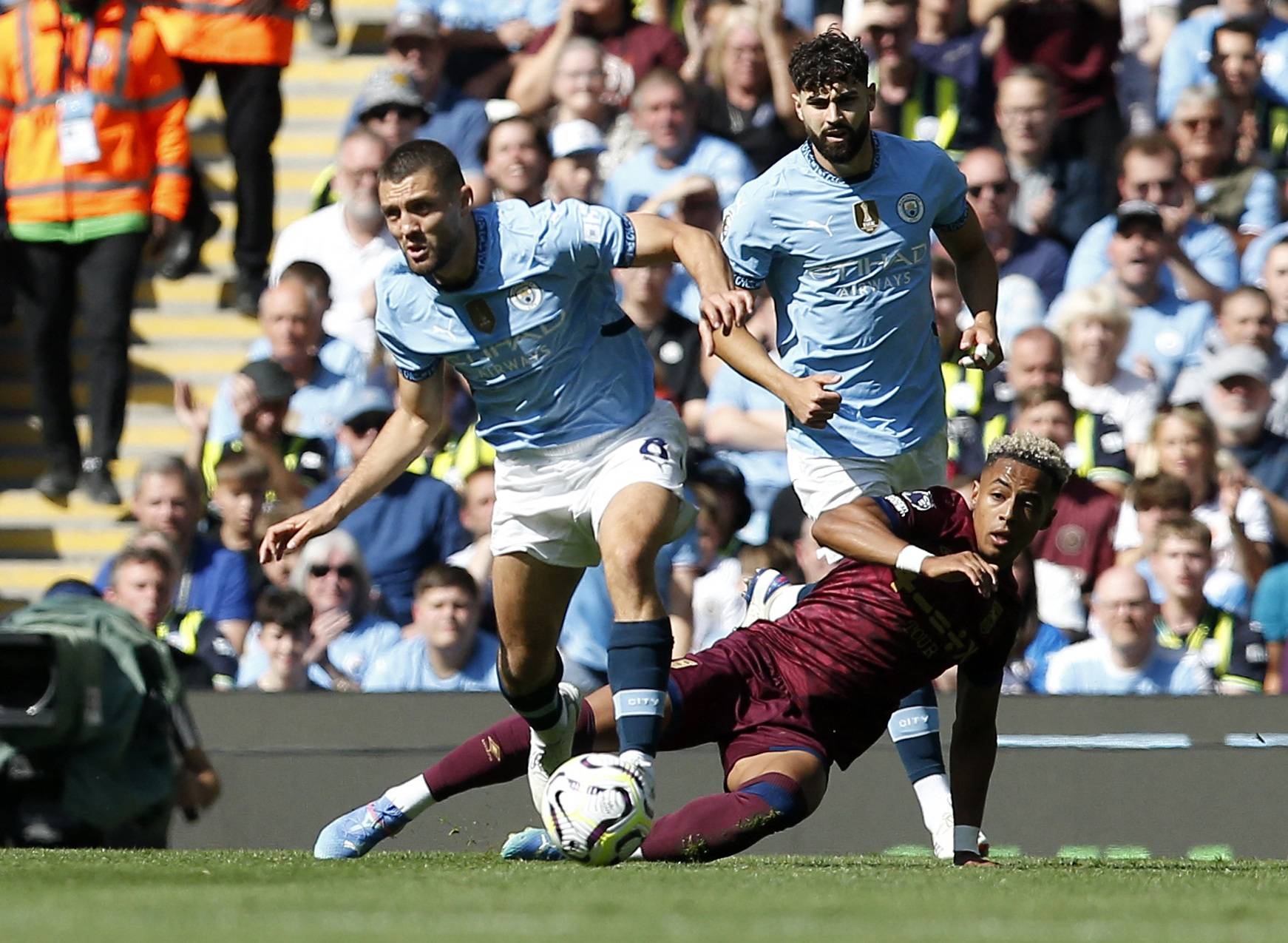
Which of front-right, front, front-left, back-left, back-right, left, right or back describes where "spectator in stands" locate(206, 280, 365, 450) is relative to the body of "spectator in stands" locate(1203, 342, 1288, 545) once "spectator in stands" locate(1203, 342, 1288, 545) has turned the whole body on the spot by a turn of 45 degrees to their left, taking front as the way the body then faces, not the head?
back-right

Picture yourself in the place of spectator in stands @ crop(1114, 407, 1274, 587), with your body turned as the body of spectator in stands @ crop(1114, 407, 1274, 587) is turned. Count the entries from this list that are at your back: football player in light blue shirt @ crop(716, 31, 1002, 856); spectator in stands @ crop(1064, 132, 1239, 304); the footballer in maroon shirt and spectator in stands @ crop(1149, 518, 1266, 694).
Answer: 1

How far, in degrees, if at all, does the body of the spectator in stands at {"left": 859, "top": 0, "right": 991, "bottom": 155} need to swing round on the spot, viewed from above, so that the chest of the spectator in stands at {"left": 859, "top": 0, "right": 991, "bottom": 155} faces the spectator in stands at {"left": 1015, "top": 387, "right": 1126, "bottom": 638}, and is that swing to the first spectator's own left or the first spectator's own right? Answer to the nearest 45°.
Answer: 0° — they already face them

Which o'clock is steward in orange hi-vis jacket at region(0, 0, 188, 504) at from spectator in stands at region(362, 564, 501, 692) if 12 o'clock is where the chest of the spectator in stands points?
The steward in orange hi-vis jacket is roughly at 5 o'clock from the spectator in stands.

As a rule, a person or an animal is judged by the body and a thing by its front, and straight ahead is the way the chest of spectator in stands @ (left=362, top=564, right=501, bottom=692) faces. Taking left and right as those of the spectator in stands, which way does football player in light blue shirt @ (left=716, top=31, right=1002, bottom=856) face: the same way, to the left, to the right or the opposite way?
the same way

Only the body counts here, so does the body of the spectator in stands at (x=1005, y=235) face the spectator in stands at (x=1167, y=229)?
no

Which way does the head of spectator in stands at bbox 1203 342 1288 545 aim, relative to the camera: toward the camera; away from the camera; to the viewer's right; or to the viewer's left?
toward the camera

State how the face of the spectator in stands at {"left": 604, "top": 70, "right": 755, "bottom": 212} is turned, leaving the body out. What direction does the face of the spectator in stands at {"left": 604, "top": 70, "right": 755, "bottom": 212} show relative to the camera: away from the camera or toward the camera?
toward the camera

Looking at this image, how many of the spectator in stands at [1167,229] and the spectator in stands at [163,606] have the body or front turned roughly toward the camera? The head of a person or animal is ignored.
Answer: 2

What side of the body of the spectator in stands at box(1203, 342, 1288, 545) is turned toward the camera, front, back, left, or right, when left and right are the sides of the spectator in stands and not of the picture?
front

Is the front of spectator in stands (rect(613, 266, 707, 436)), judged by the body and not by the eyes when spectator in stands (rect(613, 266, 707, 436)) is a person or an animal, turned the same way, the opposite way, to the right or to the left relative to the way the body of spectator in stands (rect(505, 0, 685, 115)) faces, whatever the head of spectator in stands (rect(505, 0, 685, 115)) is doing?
the same way

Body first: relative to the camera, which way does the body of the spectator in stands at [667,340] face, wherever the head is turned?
toward the camera

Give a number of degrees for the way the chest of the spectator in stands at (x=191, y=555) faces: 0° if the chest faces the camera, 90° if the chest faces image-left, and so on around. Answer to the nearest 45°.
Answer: approximately 0°

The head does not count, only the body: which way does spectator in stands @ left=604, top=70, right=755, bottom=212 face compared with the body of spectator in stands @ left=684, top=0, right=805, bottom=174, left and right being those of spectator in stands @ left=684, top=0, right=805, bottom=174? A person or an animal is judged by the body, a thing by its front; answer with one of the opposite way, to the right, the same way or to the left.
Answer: the same way

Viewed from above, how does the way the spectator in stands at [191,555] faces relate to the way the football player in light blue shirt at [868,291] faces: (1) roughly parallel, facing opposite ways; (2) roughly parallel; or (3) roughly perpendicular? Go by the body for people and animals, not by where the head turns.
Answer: roughly parallel

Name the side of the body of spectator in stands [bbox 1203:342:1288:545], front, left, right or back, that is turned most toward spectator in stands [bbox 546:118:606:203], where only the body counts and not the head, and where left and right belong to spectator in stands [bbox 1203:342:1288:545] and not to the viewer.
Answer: right

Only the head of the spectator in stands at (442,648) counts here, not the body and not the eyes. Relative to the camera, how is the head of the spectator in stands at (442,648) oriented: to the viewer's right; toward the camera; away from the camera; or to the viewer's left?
toward the camera

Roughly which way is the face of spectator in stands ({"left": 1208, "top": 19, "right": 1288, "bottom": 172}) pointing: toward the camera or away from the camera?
toward the camera
